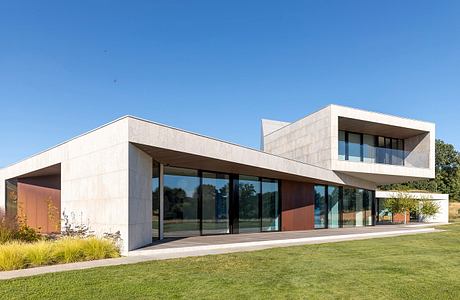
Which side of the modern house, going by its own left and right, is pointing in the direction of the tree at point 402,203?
left
